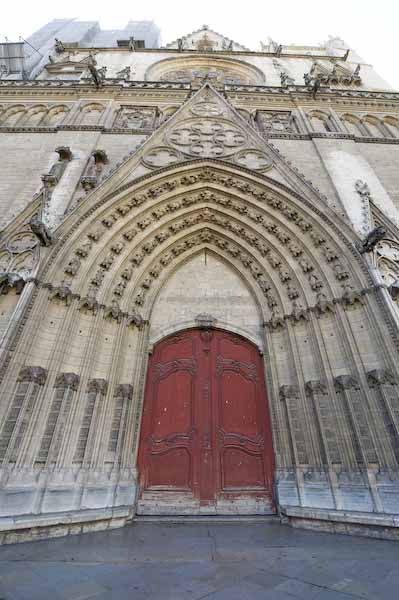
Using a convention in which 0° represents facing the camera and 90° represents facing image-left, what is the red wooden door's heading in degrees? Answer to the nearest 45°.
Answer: approximately 0°

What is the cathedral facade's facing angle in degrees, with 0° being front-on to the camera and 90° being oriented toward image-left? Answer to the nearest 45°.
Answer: approximately 0°
